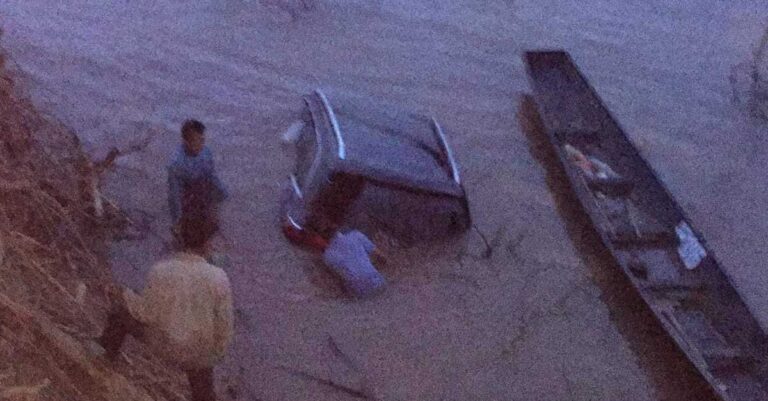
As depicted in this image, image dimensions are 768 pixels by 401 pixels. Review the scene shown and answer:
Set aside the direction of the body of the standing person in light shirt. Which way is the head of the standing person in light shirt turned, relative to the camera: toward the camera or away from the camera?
away from the camera

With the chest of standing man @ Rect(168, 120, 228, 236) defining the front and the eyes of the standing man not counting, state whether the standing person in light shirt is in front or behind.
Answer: in front

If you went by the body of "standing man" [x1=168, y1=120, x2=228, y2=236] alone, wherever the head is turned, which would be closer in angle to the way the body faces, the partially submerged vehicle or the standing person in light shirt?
the standing person in light shirt

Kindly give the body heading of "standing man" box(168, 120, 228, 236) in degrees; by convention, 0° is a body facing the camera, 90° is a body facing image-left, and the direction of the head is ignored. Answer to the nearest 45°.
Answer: approximately 0°

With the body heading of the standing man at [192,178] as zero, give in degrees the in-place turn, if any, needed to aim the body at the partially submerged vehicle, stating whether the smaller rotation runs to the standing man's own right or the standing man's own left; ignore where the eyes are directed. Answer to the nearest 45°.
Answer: approximately 135° to the standing man's own left

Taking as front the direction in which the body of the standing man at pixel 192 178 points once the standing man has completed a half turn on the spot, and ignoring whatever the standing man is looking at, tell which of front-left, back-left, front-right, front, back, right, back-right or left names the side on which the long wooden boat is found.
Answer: right
